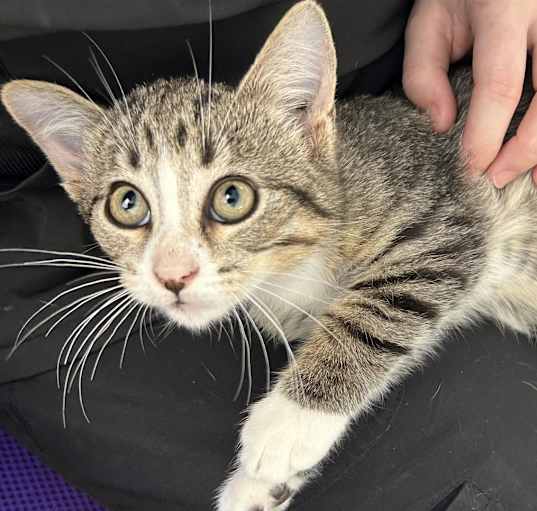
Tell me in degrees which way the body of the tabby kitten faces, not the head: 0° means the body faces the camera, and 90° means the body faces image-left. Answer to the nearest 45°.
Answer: approximately 45°
